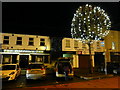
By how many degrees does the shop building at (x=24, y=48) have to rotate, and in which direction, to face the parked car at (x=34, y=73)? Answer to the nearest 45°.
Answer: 0° — it already faces it

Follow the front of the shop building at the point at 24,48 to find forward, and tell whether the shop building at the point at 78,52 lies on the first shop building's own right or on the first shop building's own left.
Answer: on the first shop building's own left
